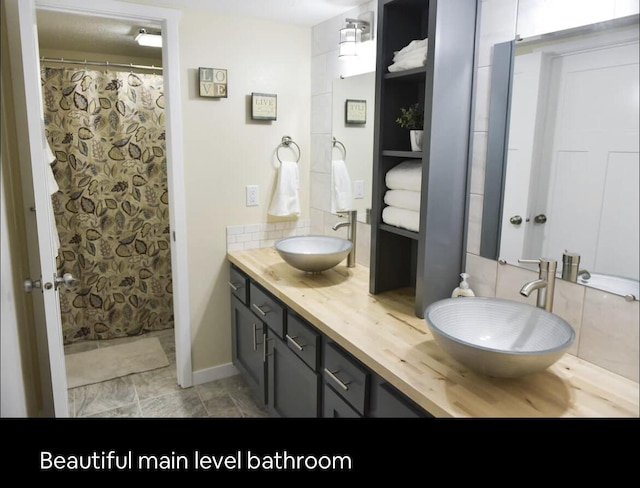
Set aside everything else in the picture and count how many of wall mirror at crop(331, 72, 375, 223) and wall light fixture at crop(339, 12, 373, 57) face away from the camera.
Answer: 0

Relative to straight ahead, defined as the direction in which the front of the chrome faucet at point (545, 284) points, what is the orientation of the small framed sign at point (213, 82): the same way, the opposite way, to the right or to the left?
to the left

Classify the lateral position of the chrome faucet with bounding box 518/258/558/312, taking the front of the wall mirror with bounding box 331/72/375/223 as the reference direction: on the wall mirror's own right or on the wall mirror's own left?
on the wall mirror's own left

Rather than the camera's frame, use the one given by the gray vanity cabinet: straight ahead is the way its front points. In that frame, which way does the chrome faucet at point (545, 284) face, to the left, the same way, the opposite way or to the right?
the same way

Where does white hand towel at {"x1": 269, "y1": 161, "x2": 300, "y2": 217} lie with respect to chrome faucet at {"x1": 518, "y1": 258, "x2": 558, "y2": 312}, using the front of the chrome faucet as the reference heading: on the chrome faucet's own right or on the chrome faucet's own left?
on the chrome faucet's own right

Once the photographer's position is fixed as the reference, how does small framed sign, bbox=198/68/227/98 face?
facing the viewer

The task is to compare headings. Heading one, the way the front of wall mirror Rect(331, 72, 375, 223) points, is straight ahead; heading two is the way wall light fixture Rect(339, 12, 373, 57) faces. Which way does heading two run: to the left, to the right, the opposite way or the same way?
the same way

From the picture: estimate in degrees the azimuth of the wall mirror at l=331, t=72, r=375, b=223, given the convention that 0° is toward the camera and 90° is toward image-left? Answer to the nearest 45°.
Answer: approximately 45°

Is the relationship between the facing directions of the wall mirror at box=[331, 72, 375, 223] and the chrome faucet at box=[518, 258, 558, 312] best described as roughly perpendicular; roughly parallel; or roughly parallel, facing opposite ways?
roughly parallel

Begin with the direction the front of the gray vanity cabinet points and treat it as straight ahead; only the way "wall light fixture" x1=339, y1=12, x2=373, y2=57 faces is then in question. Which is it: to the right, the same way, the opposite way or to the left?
the same way

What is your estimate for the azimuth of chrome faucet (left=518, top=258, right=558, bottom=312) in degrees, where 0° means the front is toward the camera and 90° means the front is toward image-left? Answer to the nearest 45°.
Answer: approximately 45°

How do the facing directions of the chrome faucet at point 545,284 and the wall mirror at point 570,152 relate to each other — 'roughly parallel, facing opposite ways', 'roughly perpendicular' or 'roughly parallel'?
roughly parallel

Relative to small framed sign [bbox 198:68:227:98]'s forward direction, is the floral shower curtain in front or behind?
behind

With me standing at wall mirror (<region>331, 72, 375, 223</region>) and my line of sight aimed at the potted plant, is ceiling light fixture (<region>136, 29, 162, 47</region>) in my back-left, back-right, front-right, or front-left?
back-right

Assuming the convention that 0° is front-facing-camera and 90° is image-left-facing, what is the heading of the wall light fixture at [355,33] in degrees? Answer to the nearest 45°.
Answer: approximately 45°
